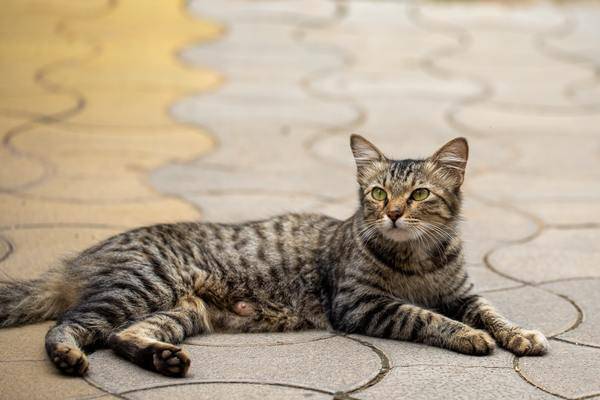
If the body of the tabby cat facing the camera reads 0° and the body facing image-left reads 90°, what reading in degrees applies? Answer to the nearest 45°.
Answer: approximately 270°
